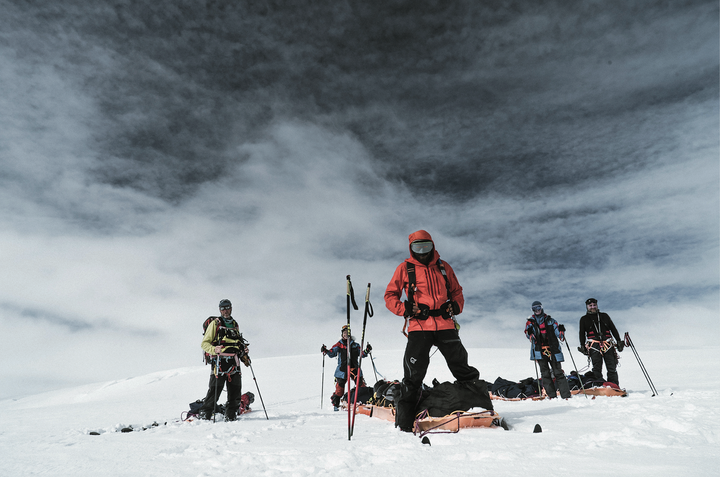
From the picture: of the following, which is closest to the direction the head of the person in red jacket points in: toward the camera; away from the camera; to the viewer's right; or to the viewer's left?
toward the camera

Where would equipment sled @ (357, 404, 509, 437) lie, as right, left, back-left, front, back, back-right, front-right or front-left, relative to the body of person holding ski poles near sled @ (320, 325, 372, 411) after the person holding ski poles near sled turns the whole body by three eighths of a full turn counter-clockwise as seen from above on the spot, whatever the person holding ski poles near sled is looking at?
back-right

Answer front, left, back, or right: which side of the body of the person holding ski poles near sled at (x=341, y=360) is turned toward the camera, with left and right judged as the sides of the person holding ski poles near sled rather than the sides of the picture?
front

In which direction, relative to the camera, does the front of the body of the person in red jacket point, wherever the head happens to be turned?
toward the camera

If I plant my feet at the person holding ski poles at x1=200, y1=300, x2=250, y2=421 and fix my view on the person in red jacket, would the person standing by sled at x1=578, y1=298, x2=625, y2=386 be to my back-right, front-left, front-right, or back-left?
front-left

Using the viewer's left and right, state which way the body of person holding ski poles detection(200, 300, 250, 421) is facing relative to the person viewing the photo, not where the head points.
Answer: facing the viewer

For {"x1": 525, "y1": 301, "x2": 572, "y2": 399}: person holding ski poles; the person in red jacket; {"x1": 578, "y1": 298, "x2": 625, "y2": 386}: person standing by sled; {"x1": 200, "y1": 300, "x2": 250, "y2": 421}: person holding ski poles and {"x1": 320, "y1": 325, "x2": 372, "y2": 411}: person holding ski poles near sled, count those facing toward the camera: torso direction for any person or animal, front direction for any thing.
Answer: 5
